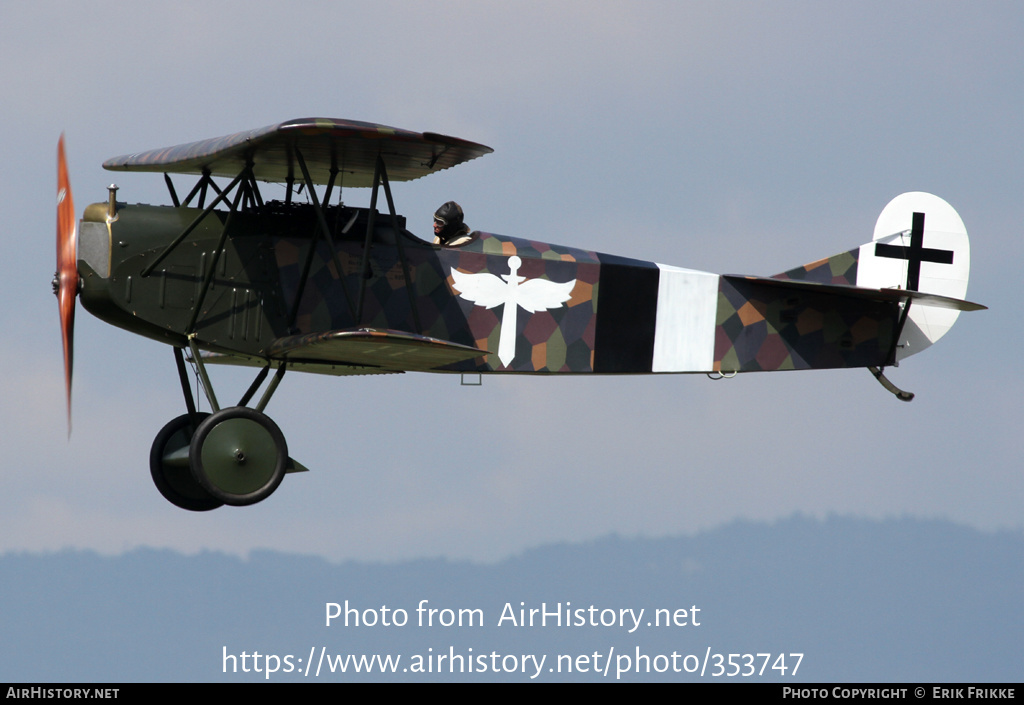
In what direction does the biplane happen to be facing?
to the viewer's left

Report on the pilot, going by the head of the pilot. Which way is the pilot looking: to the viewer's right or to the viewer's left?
to the viewer's left
